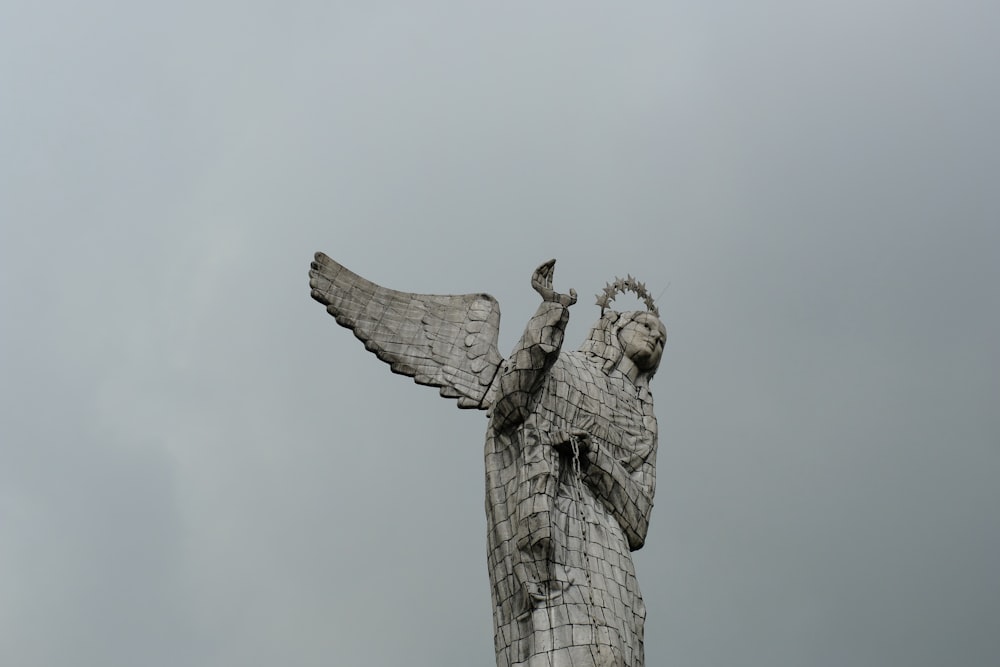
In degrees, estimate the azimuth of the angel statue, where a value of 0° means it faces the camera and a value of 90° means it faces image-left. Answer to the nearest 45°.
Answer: approximately 315°
